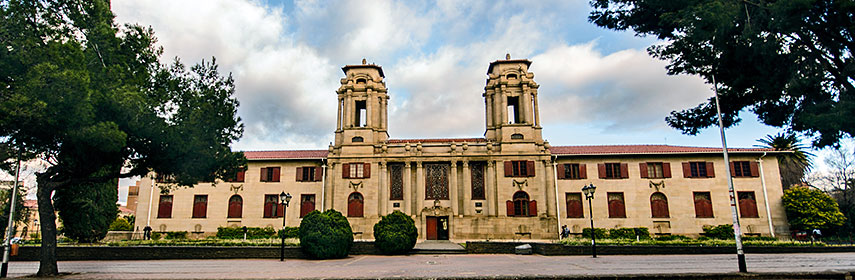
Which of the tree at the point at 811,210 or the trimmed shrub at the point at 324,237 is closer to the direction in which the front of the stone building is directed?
the trimmed shrub

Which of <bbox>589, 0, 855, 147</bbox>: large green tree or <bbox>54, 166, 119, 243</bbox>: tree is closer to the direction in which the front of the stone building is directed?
the large green tree

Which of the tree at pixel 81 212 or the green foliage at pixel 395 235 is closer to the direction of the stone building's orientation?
the green foliage

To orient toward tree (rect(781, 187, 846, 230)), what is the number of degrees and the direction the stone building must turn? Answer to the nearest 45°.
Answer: approximately 90° to its left

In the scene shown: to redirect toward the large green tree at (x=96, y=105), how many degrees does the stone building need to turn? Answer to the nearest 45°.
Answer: approximately 45° to its right

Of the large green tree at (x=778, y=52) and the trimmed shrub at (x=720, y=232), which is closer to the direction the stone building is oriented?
the large green tree

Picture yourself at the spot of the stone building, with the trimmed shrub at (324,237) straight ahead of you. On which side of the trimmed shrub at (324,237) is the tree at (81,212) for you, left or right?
right

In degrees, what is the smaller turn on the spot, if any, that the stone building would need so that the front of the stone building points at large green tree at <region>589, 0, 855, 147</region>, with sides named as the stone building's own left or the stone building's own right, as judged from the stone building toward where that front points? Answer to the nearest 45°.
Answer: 0° — it already faces it

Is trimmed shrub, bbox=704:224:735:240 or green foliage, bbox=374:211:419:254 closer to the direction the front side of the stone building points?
the green foliage

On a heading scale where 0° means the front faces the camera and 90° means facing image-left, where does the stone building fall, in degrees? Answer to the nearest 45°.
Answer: approximately 0°

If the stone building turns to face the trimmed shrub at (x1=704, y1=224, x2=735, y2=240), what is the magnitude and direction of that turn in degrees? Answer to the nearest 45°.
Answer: approximately 90° to its left

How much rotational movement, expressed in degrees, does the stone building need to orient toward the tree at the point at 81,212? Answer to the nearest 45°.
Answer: approximately 90° to its right
